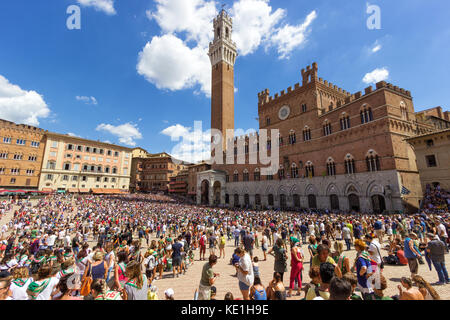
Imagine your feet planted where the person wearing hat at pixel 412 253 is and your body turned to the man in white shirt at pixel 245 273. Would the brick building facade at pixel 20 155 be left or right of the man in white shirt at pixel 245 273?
right

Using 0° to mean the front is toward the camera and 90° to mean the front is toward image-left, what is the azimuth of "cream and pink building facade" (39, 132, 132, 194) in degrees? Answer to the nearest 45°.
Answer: approximately 315°

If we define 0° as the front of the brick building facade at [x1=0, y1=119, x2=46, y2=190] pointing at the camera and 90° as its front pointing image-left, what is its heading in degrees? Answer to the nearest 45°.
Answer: approximately 315°

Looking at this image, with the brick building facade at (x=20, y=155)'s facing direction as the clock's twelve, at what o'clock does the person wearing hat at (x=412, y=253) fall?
The person wearing hat is roughly at 1 o'clock from the brick building facade.

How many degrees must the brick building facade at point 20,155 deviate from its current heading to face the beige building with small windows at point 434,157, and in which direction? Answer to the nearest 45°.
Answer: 0° — it already faces it

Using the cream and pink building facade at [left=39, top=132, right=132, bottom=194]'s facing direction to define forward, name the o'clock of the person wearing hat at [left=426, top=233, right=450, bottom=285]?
The person wearing hat is roughly at 1 o'clock from the cream and pink building facade.

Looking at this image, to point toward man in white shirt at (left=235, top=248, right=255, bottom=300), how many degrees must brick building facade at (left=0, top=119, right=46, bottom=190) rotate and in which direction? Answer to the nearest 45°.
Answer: approximately 45° to its right
